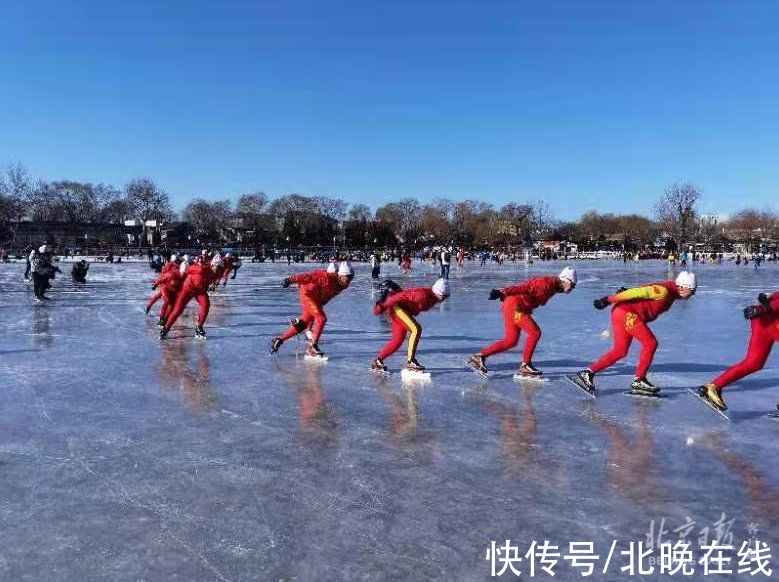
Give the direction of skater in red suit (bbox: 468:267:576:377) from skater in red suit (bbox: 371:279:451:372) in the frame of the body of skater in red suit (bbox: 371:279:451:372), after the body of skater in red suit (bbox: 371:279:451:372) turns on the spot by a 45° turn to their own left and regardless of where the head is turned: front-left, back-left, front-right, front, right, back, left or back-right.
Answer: front-right

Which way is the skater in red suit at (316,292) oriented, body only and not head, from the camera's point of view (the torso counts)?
to the viewer's right

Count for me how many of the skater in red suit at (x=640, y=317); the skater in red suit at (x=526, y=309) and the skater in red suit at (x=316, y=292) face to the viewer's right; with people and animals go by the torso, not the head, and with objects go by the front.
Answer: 3

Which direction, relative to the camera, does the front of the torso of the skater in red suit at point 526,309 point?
to the viewer's right

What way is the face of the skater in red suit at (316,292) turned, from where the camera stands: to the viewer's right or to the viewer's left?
to the viewer's right

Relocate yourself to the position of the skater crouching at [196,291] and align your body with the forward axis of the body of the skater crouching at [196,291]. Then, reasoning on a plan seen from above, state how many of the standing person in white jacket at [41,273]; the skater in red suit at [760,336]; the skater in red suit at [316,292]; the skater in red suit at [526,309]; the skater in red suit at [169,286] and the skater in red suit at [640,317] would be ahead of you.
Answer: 4

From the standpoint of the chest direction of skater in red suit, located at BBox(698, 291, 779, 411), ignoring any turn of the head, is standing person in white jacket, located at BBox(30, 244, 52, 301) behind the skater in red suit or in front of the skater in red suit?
behind

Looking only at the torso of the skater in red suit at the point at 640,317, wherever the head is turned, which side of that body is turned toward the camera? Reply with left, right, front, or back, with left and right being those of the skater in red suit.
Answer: right

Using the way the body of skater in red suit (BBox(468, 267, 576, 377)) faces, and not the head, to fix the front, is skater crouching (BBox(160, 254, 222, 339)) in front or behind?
behind

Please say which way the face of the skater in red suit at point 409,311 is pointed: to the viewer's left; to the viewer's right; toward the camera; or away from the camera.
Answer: to the viewer's right
